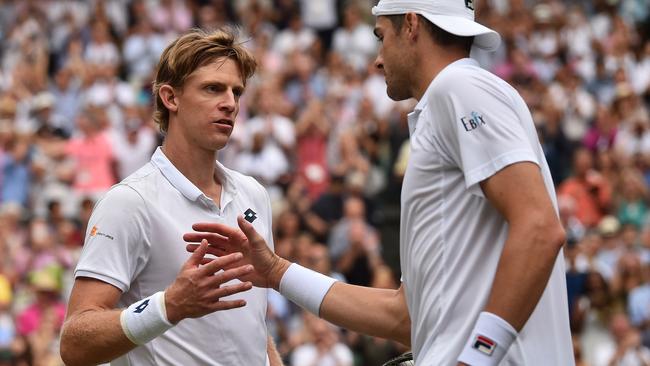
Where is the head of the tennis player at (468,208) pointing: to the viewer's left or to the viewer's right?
to the viewer's left

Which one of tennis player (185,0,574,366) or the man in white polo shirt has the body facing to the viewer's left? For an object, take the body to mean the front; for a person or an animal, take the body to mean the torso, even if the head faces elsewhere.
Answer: the tennis player

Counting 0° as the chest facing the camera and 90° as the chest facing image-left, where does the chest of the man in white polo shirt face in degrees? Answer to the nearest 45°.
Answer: approximately 315°

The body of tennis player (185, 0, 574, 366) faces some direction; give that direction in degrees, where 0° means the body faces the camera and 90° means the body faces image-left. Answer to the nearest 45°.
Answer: approximately 90°

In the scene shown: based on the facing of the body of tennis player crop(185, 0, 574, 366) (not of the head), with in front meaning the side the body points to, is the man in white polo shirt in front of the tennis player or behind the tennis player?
in front

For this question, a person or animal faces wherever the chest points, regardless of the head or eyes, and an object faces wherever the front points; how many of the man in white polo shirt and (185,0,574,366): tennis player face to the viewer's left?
1
